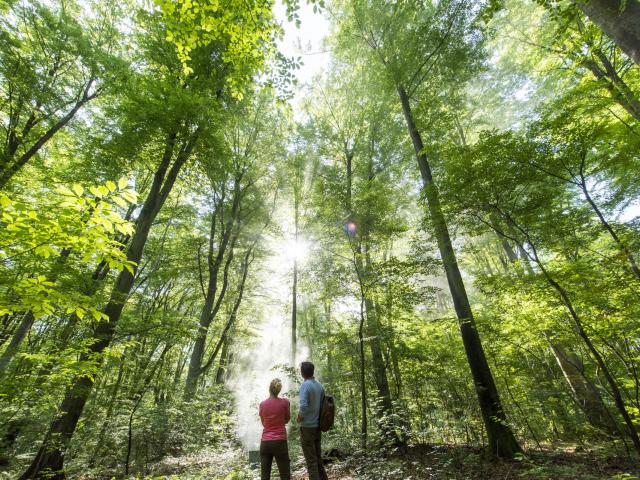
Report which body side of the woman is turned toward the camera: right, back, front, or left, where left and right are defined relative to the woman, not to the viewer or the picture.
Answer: back

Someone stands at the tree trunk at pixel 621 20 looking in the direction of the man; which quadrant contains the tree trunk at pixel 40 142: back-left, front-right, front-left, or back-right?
front-left

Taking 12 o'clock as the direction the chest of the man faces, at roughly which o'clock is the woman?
The woman is roughly at 10 o'clock from the man.

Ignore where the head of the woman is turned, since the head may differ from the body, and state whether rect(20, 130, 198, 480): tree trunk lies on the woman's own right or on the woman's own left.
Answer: on the woman's own left

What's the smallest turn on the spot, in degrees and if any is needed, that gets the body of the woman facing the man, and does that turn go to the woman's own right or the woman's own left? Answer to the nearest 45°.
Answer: approximately 90° to the woman's own right

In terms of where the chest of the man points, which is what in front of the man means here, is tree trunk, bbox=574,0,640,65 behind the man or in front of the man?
behind

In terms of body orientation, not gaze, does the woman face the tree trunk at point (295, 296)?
yes

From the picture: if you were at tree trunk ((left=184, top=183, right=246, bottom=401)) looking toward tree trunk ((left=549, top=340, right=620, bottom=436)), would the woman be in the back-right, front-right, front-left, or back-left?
front-right

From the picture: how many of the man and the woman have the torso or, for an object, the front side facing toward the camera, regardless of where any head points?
0

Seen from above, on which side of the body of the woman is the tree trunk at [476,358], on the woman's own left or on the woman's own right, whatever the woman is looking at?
on the woman's own right

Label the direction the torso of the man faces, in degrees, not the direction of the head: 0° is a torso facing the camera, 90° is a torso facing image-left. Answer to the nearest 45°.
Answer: approximately 135°

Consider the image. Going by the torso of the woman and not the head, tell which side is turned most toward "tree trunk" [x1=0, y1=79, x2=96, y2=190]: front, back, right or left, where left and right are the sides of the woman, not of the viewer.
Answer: left

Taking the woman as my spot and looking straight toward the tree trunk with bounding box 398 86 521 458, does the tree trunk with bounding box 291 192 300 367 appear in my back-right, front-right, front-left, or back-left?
front-left

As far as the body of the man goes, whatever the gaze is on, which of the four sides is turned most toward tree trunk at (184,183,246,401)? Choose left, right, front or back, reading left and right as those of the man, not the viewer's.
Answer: front

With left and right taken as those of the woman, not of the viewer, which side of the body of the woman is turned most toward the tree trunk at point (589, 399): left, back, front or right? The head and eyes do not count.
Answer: right
